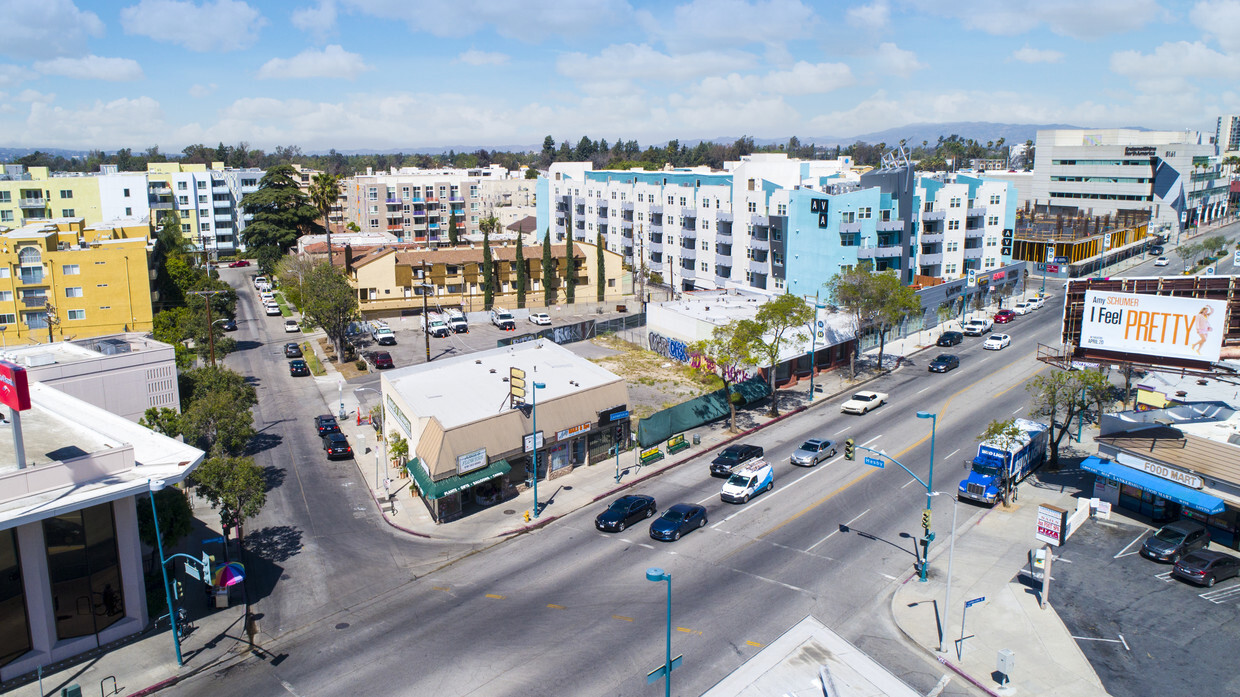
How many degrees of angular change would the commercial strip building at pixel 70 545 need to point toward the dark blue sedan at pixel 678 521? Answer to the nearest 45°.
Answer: approximately 45° to its left

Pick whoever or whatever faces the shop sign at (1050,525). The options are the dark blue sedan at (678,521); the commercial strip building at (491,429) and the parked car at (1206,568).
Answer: the commercial strip building

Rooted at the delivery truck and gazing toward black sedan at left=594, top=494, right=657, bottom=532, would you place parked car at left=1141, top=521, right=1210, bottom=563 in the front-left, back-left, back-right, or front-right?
back-left

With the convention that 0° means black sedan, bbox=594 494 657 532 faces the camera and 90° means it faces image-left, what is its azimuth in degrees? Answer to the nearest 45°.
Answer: approximately 45°

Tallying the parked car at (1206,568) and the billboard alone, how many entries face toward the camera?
1

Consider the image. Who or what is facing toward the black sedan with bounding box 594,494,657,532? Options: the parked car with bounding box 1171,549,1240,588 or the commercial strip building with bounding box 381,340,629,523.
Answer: the commercial strip building

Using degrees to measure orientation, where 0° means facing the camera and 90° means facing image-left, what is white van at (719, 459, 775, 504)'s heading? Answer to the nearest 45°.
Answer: approximately 45°

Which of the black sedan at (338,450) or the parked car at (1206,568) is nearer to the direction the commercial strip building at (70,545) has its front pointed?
the parked car

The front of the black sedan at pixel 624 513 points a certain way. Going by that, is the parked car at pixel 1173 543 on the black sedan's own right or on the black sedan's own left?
on the black sedan's own left
